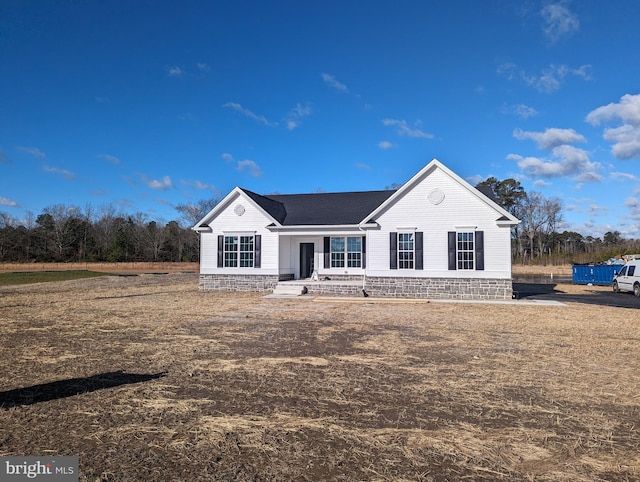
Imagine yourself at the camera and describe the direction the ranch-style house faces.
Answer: facing the viewer

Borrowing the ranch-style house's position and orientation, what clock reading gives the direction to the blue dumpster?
The blue dumpster is roughly at 8 o'clock from the ranch-style house.
